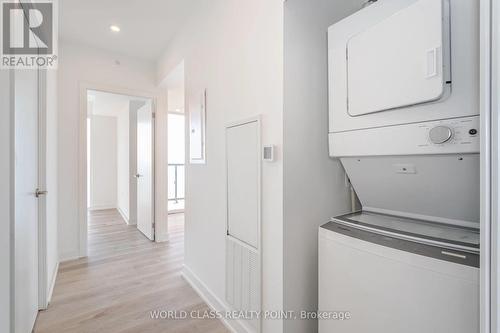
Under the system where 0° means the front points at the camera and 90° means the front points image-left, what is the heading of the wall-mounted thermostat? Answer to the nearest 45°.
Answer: approximately 45°

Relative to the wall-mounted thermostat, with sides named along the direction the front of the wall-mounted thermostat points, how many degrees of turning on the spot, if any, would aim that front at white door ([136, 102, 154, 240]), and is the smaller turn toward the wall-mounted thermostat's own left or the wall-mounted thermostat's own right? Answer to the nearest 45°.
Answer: approximately 90° to the wall-mounted thermostat's own right

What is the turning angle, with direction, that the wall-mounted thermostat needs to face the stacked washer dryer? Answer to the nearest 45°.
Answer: approximately 90° to its left
